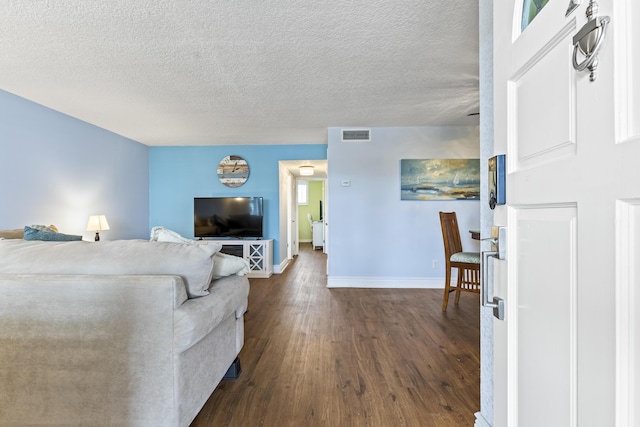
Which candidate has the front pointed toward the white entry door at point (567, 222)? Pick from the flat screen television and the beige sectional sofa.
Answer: the flat screen television

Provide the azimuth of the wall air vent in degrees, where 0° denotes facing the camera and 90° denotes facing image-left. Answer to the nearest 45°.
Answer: approximately 0°

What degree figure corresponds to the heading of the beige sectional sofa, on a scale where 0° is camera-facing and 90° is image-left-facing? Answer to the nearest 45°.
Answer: approximately 180°

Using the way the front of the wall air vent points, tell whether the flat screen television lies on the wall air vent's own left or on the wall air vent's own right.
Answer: on the wall air vent's own right

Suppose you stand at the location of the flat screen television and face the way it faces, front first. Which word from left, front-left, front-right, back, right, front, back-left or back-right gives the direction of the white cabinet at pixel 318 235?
back-left

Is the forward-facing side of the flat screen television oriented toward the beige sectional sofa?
yes

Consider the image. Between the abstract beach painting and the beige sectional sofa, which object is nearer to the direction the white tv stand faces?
the beige sectional sofa

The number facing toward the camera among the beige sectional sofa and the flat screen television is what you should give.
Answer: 1

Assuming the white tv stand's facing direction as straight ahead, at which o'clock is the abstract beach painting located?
The abstract beach painting is roughly at 10 o'clock from the white tv stand.
